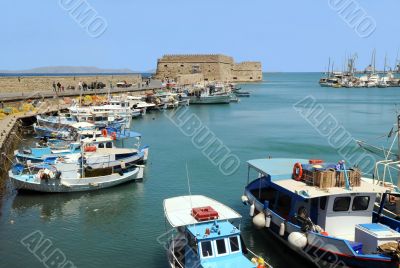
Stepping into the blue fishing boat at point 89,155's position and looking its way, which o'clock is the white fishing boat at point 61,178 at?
The white fishing boat is roughly at 4 o'clock from the blue fishing boat.

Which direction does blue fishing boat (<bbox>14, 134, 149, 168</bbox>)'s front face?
to the viewer's right

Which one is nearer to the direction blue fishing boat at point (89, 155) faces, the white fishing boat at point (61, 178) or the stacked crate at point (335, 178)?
the stacked crate

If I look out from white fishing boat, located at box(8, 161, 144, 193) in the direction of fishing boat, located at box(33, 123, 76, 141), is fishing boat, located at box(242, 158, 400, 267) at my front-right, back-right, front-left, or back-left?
back-right
